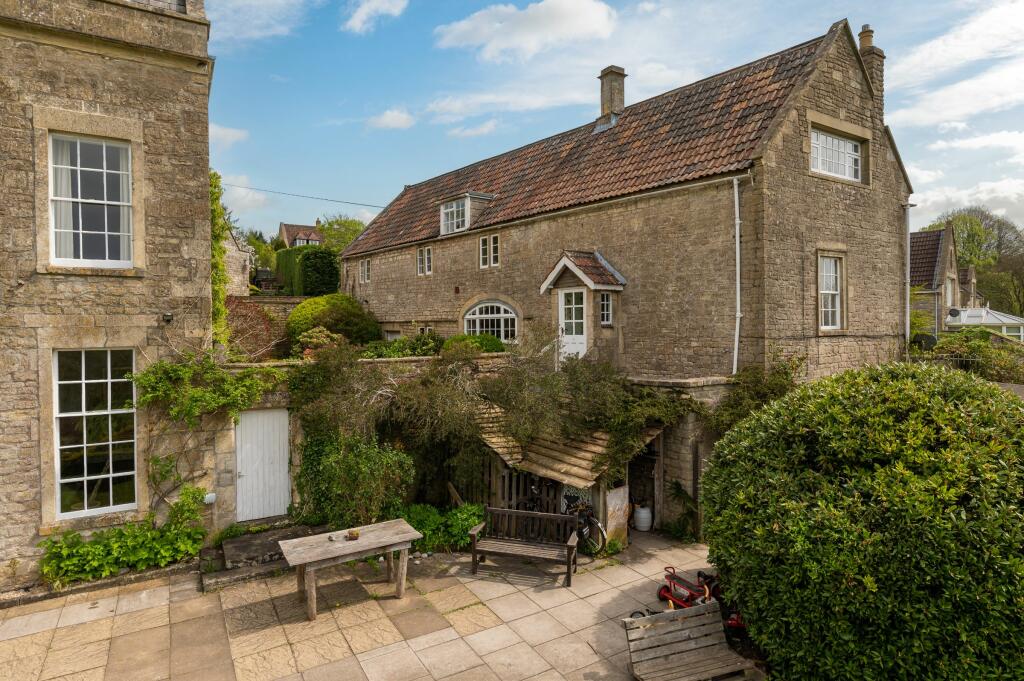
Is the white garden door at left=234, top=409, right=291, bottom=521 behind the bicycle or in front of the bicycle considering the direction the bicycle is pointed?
behind

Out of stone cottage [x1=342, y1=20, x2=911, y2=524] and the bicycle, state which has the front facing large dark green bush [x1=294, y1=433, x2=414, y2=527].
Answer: the stone cottage

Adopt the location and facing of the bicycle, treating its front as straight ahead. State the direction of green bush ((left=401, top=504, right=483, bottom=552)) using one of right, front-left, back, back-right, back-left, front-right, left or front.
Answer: back-right

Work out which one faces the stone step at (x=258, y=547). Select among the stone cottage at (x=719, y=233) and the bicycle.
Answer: the stone cottage

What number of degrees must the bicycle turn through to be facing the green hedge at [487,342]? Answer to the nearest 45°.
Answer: approximately 135° to its left

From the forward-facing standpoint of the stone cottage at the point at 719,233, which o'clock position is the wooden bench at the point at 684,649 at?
The wooden bench is roughly at 11 o'clock from the stone cottage.

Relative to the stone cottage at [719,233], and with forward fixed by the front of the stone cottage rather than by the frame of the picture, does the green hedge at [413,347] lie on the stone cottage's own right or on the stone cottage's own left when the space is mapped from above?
on the stone cottage's own right

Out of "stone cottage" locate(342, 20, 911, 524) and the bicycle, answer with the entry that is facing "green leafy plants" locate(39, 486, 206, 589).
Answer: the stone cottage

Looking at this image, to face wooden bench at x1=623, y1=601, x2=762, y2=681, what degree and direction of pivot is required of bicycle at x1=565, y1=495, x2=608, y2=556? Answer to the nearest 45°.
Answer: approximately 45° to its right

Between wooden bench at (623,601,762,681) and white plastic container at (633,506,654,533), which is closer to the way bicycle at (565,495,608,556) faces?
the wooden bench

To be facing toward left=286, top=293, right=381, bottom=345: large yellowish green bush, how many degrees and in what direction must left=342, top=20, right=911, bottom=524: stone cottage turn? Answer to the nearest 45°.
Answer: approximately 90° to its right

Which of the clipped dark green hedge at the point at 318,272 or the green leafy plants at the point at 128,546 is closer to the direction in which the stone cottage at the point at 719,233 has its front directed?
the green leafy plants
